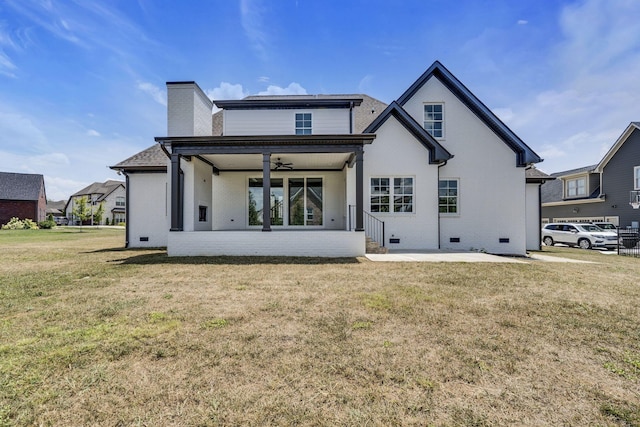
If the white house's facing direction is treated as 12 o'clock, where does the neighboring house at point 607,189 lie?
The neighboring house is roughly at 2 o'clock from the white house.

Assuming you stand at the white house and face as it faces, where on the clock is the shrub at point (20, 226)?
The shrub is roughly at 10 o'clock from the white house.

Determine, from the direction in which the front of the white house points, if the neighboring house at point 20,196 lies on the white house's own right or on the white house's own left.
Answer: on the white house's own left

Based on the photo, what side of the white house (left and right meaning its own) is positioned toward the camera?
back

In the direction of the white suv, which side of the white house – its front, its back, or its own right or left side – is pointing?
right

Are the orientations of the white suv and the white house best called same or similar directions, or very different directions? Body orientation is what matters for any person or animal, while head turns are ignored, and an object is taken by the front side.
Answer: very different directions

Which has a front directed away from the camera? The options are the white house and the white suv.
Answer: the white house

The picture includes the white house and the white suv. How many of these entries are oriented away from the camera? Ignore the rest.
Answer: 1

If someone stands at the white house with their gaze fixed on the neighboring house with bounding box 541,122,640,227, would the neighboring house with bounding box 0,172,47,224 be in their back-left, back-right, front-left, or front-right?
back-left
